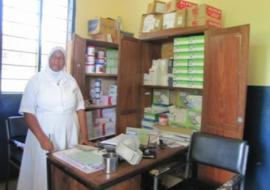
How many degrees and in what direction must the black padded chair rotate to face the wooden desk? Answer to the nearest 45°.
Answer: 0° — it already faces it

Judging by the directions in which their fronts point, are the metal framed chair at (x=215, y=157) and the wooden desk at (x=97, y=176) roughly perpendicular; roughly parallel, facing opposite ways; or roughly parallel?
roughly perpendicular

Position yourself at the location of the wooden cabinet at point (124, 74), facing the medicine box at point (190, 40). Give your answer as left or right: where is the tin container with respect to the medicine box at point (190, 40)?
right
